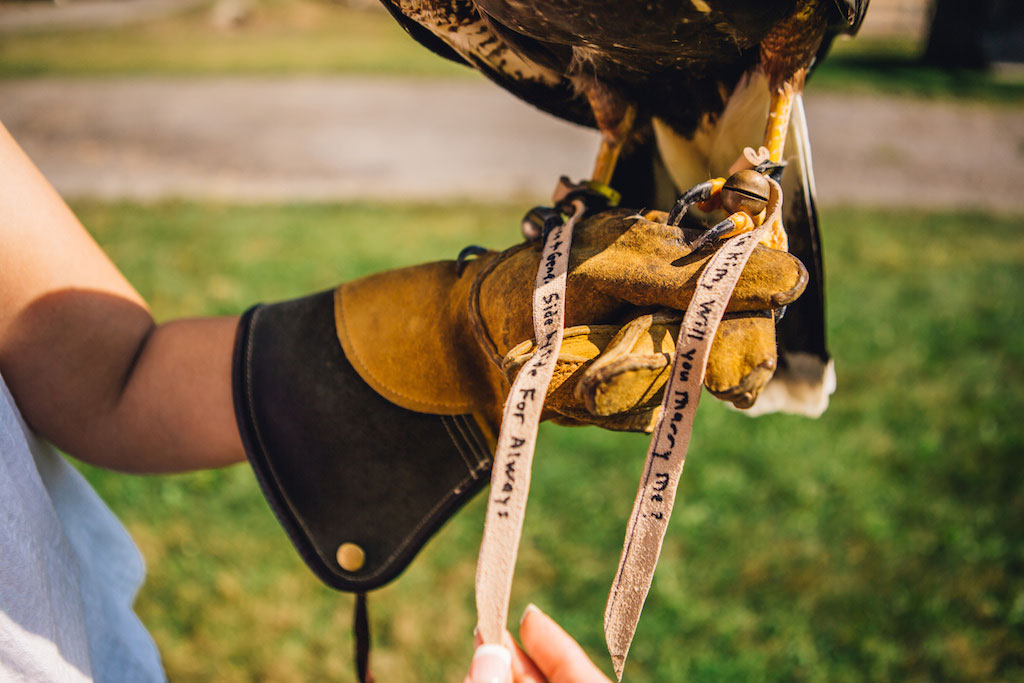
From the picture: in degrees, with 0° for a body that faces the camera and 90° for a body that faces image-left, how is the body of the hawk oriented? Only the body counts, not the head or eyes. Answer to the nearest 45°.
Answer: approximately 0°
